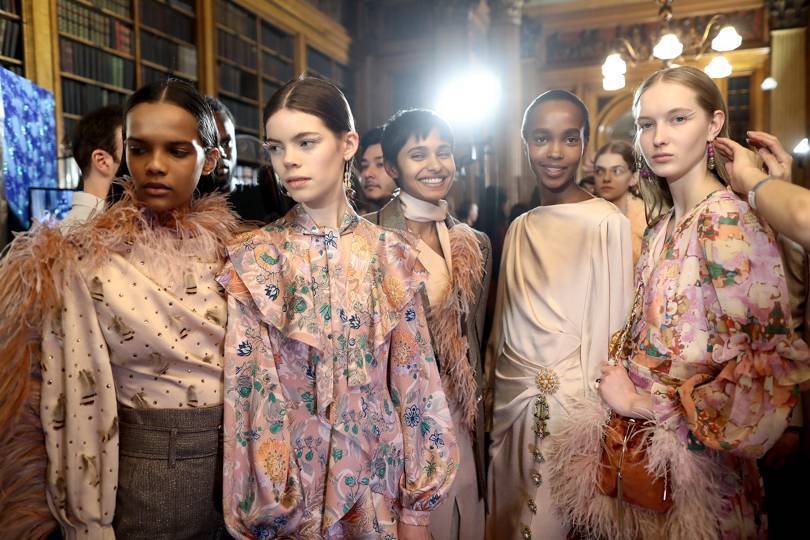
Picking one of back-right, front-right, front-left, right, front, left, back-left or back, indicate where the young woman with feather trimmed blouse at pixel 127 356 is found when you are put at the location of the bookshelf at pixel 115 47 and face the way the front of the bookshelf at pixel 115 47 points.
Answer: front-right

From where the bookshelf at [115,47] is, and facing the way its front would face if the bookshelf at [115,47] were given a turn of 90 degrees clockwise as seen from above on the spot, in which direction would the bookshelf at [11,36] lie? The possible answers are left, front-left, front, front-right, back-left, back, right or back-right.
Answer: front

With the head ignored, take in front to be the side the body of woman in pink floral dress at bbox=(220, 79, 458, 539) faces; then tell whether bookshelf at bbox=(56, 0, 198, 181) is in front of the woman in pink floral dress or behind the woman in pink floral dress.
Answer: behind

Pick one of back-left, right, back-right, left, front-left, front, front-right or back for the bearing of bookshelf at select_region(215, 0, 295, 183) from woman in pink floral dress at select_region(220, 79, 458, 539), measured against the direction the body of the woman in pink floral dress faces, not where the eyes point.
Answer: back

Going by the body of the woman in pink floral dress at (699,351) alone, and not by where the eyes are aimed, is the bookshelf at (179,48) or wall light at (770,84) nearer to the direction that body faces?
the bookshelf

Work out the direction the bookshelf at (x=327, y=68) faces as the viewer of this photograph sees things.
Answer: facing the viewer and to the right of the viewer

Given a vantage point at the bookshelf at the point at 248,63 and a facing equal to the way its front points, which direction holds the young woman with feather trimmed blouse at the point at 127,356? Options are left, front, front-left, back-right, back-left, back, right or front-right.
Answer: front-right

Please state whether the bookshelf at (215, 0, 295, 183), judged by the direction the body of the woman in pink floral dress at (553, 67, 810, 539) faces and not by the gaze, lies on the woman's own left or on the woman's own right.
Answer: on the woman's own right

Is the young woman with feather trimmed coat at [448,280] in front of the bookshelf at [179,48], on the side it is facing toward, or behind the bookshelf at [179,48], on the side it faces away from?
in front

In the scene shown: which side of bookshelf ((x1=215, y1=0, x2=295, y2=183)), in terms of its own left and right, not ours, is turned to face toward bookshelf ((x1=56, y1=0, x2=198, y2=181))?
right
